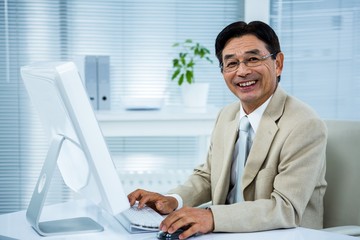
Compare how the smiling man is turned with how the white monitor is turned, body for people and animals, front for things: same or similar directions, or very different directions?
very different directions

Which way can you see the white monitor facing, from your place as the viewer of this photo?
facing away from the viewer and to the right of the viewer

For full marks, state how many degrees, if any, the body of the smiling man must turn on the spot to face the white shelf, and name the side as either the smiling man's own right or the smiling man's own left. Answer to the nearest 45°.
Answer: approximately 135° to the smiling man's own right

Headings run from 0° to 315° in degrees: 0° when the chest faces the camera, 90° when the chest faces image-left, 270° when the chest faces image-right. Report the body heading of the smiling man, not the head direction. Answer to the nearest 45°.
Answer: approximately 45°

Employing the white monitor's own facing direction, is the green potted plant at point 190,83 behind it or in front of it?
in front

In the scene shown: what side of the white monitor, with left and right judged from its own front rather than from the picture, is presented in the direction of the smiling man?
front

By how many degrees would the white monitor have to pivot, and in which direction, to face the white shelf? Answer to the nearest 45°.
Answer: approximately 45° to its left
